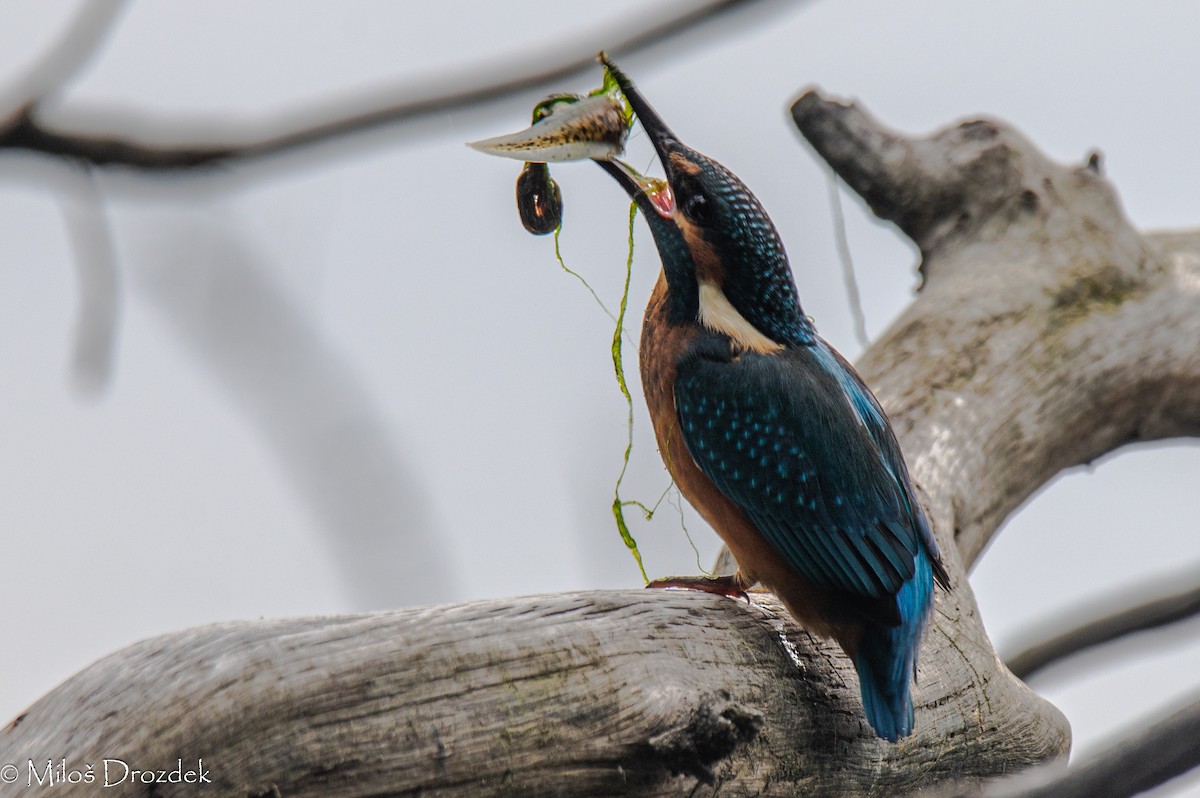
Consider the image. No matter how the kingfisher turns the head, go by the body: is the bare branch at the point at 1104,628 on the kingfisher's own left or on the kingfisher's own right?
on the kingfisher's own right

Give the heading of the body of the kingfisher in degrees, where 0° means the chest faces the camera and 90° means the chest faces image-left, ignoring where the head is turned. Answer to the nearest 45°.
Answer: approximately 90°
